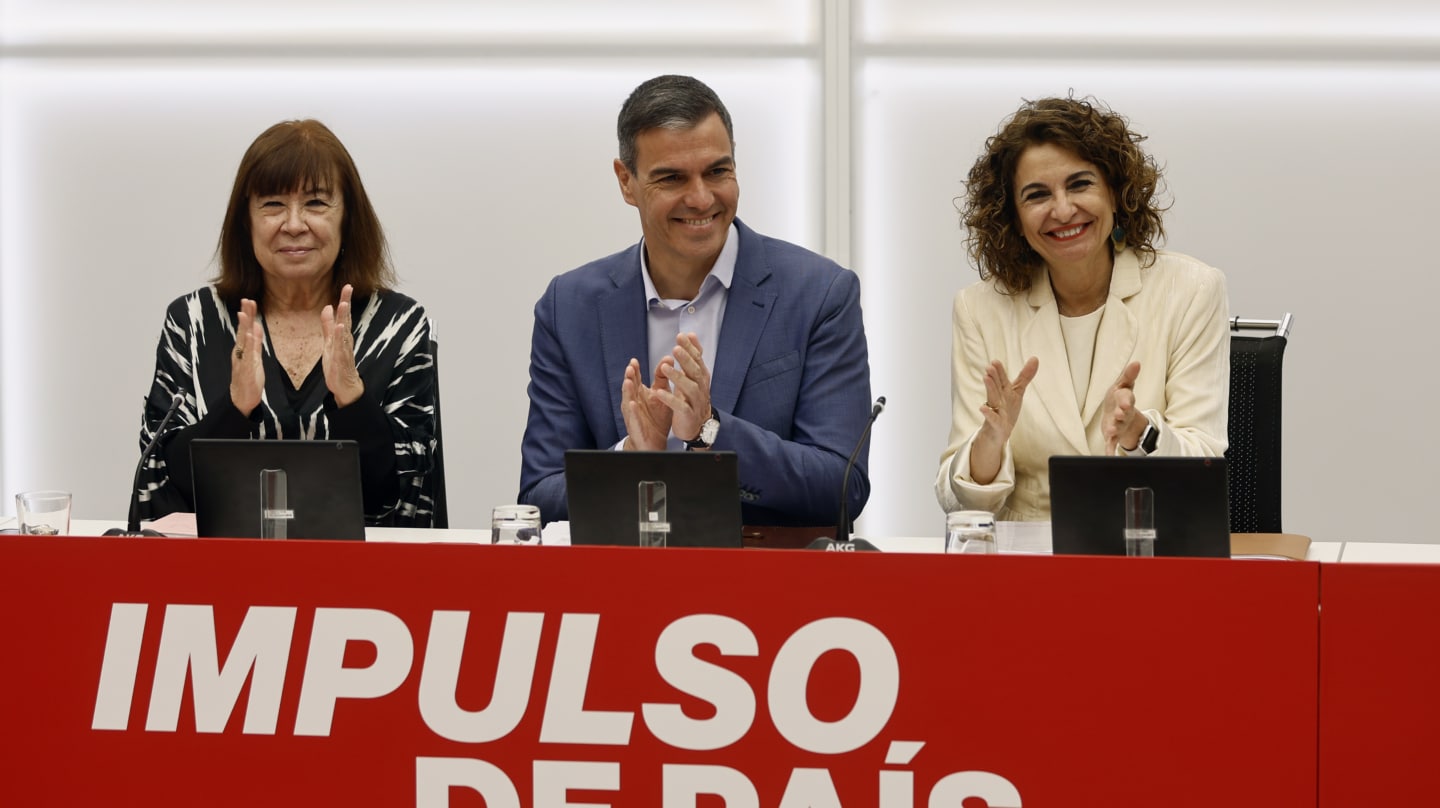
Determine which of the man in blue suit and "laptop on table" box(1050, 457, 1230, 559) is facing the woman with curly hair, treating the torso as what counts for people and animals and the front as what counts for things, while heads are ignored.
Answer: the laptop on table

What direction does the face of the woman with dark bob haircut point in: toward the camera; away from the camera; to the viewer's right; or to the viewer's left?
toward the camera

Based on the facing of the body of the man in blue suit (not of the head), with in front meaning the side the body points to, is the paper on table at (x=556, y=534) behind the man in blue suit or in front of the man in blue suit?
in front

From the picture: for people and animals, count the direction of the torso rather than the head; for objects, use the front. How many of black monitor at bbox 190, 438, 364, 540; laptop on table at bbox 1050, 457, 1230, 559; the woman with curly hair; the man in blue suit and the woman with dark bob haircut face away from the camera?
2

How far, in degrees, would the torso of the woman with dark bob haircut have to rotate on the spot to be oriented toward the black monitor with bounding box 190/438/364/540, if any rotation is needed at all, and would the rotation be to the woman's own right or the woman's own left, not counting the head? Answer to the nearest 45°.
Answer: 0° — they already face it

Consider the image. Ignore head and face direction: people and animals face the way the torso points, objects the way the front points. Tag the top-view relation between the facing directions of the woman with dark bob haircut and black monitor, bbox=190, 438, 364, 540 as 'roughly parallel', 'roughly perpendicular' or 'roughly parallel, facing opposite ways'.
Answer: roughly parallel, facing opposite ways

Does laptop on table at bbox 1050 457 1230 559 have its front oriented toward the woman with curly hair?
yes

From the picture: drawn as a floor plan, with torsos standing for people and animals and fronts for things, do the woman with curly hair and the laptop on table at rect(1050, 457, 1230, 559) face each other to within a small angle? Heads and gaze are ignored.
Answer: yes

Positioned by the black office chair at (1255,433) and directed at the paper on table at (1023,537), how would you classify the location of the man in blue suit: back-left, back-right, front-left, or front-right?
front-right

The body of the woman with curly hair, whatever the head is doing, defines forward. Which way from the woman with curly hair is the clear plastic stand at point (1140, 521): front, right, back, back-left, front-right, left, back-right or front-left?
front

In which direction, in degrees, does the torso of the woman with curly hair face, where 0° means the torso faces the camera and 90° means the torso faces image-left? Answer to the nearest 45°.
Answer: approximately 0°

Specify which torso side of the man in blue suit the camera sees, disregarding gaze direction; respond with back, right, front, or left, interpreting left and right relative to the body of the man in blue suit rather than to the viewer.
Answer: front

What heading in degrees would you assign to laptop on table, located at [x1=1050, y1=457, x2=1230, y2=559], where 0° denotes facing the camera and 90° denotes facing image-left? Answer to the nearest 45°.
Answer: approximately 180°

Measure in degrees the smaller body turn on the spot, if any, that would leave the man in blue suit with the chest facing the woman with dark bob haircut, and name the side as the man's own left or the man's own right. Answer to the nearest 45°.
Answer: approximately 90° to the man's own right

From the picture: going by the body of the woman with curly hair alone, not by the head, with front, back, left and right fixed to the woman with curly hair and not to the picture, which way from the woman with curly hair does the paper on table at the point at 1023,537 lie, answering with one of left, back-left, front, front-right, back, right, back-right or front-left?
front

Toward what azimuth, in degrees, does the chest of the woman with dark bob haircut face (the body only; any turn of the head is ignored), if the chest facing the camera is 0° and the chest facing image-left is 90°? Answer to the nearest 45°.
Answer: approximately 0°

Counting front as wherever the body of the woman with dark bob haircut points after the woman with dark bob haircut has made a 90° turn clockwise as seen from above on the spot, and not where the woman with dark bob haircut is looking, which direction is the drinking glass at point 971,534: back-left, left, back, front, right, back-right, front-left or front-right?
back-left

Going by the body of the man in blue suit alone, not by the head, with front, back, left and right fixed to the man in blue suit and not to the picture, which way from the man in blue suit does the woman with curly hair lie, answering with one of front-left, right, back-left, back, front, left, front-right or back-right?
left

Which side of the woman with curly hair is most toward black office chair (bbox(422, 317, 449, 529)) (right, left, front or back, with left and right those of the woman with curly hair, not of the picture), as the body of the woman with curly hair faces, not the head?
right

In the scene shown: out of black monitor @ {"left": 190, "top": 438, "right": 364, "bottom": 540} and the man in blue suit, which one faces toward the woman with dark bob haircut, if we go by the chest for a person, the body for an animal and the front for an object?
the black monitor
